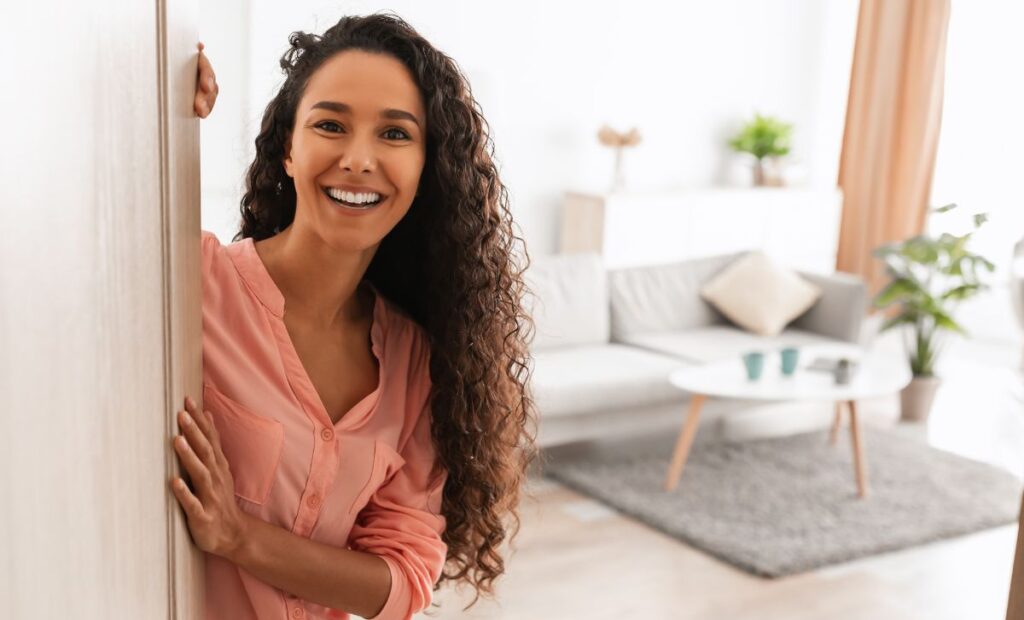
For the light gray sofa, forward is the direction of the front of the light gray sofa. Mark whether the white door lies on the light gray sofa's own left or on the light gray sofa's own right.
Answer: on the light gray sofa's own right

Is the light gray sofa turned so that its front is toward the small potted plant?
no

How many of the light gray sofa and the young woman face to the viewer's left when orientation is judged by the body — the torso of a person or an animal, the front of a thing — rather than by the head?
0

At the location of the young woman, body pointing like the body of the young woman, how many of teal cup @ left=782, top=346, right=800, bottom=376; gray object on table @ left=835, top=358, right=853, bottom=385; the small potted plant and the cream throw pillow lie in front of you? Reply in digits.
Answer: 0

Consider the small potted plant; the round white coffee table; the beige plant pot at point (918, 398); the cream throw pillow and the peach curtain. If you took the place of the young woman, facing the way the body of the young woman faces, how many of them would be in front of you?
0

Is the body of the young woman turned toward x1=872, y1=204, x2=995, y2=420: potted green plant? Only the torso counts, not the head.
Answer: no

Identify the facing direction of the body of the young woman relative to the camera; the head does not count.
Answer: toward the camera

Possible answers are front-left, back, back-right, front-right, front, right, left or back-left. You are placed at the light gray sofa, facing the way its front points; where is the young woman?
front-right

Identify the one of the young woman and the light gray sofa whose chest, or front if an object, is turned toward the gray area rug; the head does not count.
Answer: the light gray sofa

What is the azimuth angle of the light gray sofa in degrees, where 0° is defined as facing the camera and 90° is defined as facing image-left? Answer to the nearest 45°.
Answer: approximately 315°

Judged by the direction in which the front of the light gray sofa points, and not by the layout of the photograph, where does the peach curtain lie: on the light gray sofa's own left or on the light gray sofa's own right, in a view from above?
on the light gray sofa's own left

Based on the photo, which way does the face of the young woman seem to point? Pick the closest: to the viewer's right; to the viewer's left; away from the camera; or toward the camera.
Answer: toward the camera

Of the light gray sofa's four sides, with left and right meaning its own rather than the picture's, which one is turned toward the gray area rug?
front

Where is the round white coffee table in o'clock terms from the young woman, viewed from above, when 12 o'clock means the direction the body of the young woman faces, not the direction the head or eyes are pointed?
The round white coffee table is roughly at 7 o'clock from the young woman.

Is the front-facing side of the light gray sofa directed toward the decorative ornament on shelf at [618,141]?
no
